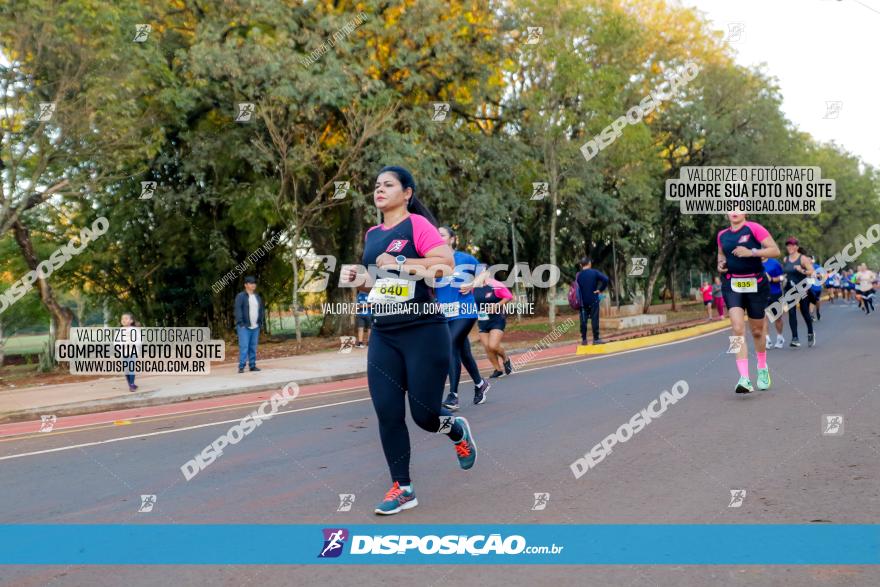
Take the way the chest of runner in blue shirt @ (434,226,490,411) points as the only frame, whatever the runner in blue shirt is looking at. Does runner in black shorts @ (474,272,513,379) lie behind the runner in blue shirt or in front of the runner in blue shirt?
behind

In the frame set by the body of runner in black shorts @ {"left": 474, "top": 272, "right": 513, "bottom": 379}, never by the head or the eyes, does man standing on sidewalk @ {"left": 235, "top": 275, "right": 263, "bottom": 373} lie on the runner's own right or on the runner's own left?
on the runner's own right

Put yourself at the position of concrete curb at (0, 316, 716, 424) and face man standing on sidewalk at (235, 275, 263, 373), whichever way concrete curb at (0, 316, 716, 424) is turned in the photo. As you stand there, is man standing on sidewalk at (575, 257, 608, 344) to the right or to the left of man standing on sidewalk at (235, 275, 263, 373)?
right

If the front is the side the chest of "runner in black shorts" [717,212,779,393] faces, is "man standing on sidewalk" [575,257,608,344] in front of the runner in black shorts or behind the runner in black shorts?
behind

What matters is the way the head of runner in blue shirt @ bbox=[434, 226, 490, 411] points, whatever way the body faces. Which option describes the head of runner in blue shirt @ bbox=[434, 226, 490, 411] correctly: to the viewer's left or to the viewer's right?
to the viewer's left

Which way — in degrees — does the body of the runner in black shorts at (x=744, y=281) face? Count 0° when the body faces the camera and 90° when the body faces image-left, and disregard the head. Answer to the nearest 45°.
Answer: approximately 0°

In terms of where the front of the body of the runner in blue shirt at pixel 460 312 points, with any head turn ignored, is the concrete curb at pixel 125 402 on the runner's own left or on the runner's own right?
on the runner's own right

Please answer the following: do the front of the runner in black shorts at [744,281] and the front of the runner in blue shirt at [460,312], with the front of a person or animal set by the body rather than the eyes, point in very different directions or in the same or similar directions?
same or similar directions

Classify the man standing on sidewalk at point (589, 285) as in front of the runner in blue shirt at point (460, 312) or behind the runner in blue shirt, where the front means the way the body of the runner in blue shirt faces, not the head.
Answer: behind

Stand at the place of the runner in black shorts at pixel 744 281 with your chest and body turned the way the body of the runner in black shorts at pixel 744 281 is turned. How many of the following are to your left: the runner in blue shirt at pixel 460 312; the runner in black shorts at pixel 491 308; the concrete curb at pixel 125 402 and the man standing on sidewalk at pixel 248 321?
0

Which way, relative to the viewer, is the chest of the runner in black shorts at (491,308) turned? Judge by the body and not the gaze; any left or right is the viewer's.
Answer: facing the viewer and to the left of the viewer

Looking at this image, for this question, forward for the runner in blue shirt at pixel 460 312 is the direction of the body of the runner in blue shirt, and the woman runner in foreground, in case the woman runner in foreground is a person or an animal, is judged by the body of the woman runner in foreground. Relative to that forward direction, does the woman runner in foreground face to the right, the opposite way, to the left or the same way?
the same way

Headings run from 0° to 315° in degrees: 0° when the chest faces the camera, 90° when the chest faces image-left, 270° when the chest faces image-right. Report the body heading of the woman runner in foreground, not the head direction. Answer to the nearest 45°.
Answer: approximately 45°

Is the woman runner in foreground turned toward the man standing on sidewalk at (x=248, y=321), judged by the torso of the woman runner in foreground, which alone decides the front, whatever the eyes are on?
no

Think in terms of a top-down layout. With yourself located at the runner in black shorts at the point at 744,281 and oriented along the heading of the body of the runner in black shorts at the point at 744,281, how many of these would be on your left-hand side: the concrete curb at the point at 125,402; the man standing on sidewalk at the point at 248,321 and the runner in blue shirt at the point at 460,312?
0

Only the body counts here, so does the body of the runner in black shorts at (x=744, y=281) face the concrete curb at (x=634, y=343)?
no

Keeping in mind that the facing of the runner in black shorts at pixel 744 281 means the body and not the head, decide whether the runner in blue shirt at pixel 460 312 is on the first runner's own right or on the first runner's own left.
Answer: on the first runner's own right

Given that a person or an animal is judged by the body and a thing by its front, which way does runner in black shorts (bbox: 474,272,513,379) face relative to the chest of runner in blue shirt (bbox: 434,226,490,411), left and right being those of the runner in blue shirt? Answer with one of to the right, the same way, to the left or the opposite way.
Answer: the same way

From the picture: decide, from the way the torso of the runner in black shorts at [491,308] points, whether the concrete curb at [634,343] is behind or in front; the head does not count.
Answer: behind
